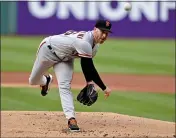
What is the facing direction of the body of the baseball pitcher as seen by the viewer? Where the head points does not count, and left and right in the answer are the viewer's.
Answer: facing the viewer and to the right of the viewer
